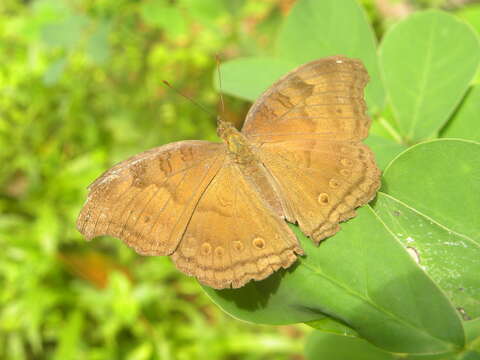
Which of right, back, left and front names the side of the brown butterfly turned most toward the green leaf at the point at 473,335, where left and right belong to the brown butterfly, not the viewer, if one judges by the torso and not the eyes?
back

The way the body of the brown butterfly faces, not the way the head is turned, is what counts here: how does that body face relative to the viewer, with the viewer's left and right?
facing away from the viewer and to the left of the viewer
